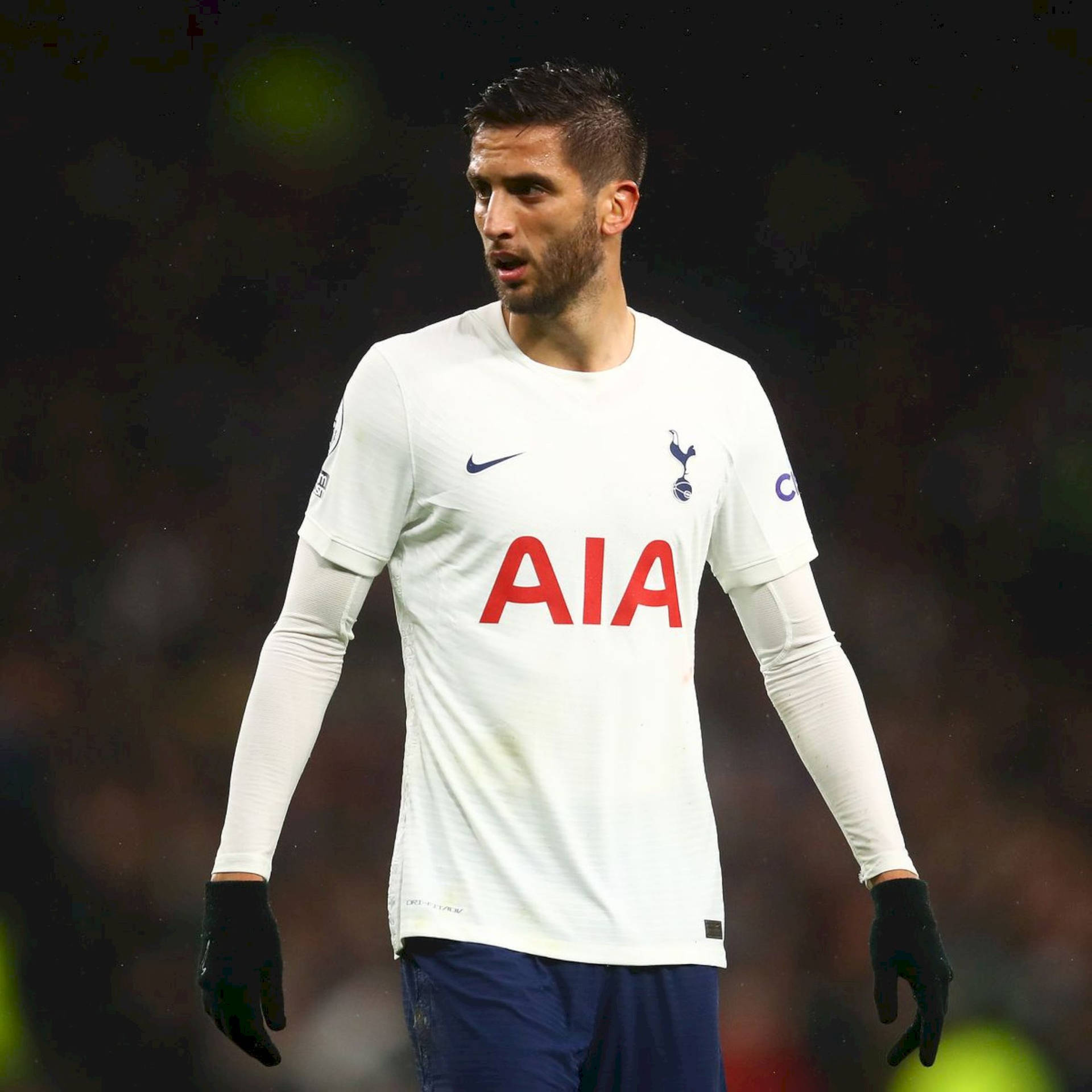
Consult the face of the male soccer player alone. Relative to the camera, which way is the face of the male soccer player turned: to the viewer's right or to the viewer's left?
to the viewer's left

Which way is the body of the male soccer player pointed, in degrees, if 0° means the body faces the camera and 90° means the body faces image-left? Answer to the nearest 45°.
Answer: approximately 0°
